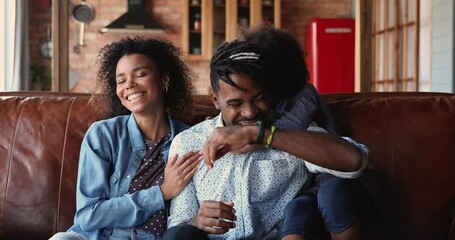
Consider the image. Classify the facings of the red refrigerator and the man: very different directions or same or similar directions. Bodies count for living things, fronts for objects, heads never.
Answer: same or similar directions

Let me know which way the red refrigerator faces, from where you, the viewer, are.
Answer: facing the viewer

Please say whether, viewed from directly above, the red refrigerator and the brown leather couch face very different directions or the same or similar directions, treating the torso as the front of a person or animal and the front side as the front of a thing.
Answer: same or similar directions

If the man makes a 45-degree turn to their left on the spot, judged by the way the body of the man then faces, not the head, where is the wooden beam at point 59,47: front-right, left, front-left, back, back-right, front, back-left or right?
back

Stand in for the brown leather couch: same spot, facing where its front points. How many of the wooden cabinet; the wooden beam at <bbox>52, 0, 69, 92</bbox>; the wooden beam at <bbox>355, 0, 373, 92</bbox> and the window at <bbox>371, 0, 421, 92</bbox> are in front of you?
0

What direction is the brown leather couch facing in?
toward the camera

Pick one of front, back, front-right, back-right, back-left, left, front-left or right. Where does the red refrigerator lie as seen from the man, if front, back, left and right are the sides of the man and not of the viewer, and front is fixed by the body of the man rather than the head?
back

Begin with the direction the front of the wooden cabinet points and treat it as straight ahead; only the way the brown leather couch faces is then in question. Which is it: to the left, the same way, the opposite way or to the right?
the same way

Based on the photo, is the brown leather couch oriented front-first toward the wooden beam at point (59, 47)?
no

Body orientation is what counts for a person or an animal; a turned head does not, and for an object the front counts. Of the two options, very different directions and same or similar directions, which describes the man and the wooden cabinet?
same or similar directions

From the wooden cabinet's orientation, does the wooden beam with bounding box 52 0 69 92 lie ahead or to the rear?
ahead

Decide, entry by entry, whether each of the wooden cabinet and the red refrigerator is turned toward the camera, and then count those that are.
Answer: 2

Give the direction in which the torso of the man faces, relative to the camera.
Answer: toward the camera

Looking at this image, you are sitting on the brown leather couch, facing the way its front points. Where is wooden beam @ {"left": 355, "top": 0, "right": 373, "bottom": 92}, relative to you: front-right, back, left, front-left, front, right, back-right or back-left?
back

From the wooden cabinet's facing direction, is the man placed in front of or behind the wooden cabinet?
in front

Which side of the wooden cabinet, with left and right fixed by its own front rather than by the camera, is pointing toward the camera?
front

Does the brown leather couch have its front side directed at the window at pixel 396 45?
no
